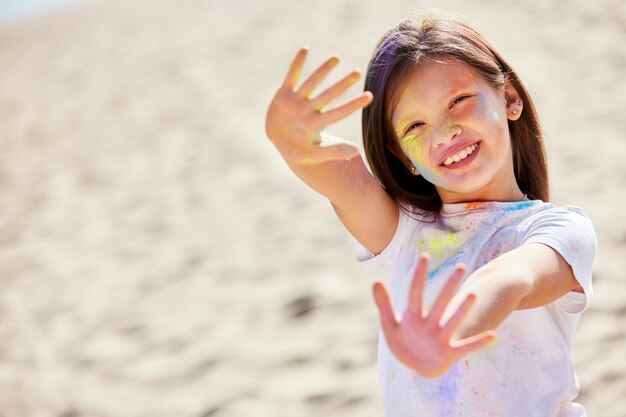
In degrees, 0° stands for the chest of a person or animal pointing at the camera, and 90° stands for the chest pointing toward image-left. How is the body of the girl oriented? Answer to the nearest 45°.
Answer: approximately 0°
